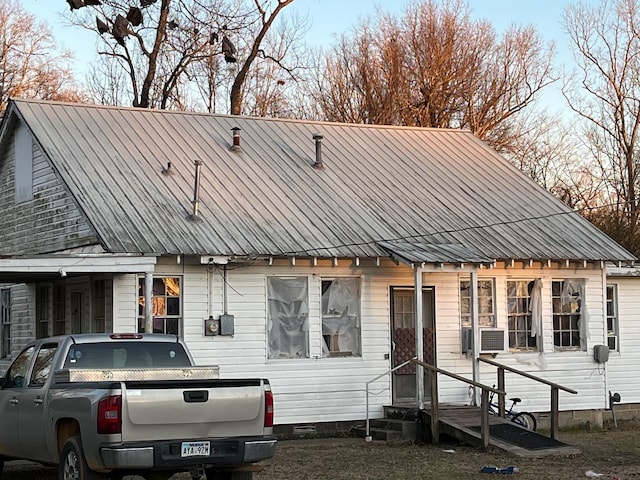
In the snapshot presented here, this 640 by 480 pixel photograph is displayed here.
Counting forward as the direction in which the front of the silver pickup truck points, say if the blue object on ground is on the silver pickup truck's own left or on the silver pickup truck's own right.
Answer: on the silver pickup truck's own right

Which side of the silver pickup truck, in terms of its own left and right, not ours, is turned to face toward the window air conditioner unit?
right

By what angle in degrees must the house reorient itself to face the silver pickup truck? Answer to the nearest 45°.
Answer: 0° — it already faces it

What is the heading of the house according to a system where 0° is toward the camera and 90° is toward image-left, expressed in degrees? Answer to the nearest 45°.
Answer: approximately 0°

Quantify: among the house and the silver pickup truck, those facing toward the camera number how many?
1

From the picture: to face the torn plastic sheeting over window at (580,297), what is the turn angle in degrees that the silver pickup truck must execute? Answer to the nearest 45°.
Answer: approximately 90° to its right

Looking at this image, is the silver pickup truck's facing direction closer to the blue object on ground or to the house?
the house

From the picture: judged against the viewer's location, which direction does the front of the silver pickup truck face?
facing away from the viewer and to the left of the viewer
